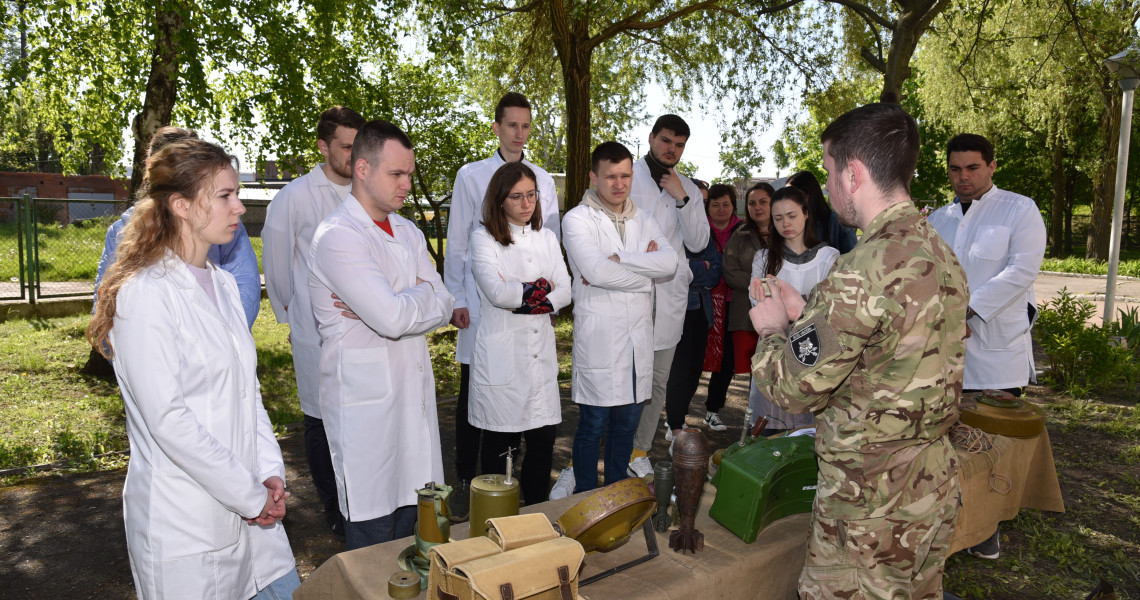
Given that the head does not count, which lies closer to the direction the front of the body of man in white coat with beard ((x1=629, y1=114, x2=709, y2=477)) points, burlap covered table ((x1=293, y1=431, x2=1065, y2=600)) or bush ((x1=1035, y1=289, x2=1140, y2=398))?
the burlap covered table

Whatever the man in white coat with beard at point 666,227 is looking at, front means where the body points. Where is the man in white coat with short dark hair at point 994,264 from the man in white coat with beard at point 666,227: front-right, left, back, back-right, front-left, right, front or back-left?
left

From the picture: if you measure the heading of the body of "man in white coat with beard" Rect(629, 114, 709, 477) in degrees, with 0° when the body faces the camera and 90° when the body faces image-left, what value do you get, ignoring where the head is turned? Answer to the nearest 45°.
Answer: approximately 0°

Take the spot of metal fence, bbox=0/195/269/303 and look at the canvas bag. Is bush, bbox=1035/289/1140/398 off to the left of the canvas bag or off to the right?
left

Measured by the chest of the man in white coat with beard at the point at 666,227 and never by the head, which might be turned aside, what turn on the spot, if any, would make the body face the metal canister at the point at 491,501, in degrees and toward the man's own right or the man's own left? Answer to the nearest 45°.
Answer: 0° — they already face it

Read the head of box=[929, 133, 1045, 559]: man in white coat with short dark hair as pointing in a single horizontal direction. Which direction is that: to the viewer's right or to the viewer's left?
to the viewer's left

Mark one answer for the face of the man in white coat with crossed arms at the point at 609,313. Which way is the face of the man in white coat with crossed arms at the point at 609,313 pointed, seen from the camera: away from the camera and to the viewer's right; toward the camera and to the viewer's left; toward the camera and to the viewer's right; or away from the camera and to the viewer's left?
toward the camera and to the viewer's right

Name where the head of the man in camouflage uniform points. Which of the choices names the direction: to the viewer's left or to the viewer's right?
to the viewer's left

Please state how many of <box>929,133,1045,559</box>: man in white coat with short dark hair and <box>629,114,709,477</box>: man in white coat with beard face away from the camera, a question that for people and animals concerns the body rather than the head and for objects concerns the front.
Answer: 0

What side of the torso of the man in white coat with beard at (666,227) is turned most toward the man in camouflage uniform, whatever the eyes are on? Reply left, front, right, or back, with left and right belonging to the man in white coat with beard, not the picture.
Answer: front

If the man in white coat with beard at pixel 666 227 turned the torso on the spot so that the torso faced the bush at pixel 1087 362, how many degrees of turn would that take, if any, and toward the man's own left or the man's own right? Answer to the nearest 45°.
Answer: approximately 135° to the man's own left
